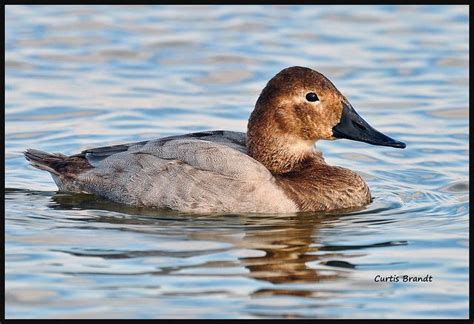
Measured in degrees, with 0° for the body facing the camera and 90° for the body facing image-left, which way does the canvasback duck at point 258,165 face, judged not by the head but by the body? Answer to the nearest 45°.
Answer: approximately 270°
